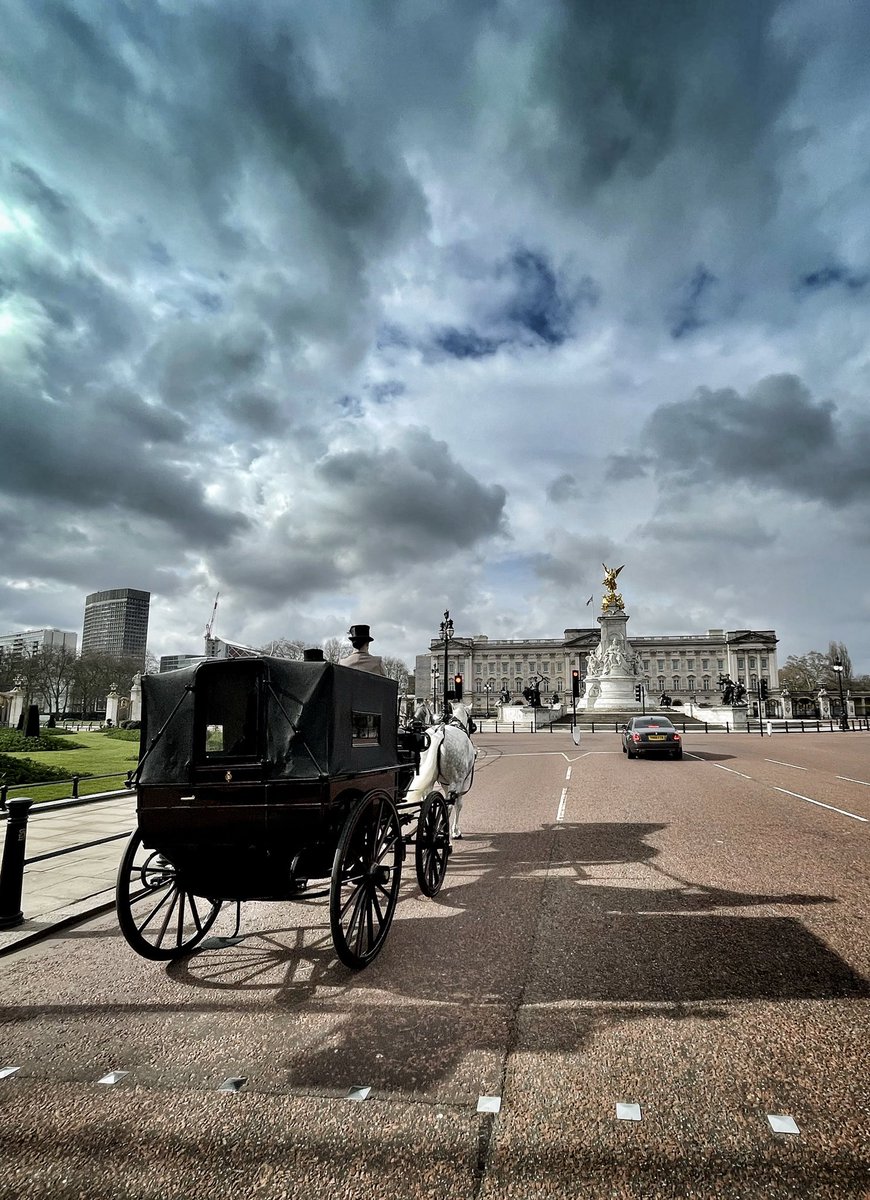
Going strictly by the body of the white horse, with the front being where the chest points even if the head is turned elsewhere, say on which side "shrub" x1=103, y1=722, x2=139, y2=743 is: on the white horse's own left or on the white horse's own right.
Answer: on the white horse's own left

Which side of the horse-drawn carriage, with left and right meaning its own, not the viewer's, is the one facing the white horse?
front

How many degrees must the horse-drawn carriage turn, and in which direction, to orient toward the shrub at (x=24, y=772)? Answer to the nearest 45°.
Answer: approximately 90° to its left

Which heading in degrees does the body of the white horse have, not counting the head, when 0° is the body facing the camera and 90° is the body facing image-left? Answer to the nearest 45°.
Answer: approximately 225°

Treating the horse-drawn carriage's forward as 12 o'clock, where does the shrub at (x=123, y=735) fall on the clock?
The shrub is roughly at 10 o'clock from the horse-drawn carriage.

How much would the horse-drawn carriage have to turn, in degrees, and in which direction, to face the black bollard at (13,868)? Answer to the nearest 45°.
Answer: approximately 90° to its left

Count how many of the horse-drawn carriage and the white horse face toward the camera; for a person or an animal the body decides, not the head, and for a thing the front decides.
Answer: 0

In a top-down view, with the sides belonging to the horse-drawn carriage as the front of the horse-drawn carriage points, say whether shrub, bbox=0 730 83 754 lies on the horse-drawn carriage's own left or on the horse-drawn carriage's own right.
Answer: on the horse-drawn carriage's own left

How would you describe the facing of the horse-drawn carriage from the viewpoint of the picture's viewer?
facing away from the viewer and to the right of the viewer
